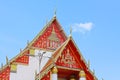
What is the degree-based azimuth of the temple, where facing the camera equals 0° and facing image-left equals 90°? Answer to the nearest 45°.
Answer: approximately 315°
